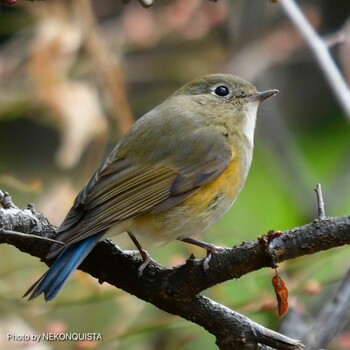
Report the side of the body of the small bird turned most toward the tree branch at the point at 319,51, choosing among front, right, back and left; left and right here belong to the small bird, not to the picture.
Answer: front

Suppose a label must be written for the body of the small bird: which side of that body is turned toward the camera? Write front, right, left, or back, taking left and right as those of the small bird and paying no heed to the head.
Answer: right
